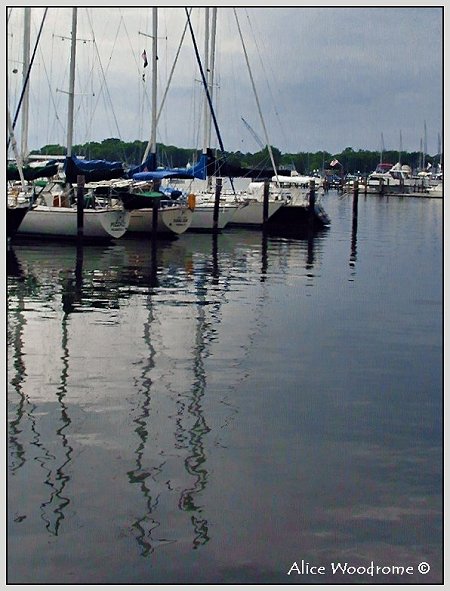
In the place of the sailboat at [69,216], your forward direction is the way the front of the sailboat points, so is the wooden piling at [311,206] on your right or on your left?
on your right

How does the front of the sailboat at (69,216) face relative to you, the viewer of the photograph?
facing away from the viewer and to the left of the viewer

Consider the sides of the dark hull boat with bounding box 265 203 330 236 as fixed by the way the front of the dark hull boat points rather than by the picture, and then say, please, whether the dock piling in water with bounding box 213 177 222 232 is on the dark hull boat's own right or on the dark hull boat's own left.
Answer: on the dark hull boat's own left

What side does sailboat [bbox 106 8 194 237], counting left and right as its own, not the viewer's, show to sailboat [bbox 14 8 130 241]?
left

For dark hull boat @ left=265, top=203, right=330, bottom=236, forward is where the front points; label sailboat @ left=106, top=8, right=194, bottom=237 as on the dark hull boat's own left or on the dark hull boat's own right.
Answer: on the dark hull boat's own left

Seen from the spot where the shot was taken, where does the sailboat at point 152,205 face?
facing away from the viewer and to the left of the viewer
